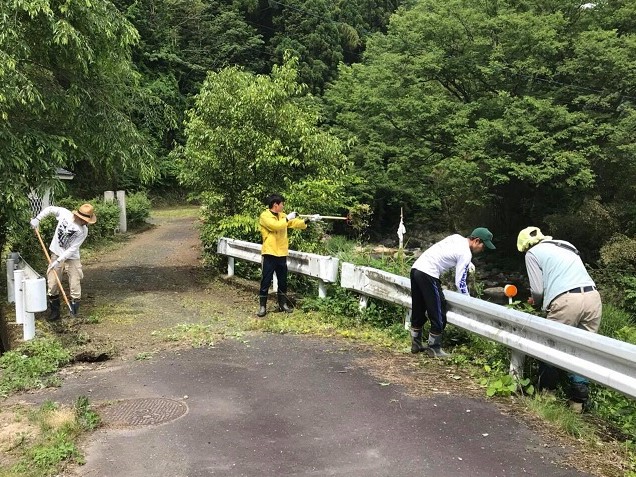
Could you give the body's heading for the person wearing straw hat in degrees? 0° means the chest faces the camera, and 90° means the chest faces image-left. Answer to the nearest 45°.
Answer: approximately 0°

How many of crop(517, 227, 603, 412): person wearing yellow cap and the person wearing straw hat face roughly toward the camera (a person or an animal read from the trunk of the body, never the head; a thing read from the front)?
1

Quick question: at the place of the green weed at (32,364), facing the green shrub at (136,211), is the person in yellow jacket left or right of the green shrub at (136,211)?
right

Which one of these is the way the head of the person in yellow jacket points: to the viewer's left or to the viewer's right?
to the viewer's right

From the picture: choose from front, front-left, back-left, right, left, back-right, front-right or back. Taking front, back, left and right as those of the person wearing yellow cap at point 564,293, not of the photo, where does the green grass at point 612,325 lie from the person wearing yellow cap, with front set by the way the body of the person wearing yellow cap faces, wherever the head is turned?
front-right

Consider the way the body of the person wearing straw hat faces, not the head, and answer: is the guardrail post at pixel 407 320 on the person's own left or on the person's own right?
on the person's own left

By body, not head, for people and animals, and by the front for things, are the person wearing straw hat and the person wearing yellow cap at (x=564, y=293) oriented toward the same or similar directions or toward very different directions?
very different directions

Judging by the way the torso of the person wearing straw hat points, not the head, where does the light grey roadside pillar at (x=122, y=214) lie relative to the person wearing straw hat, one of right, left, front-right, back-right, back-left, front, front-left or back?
back

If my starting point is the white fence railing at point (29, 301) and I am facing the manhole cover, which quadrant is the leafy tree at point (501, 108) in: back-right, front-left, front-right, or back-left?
back-left

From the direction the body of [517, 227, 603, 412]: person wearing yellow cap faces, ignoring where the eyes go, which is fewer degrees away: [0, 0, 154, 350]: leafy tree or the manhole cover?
the leafy tree
